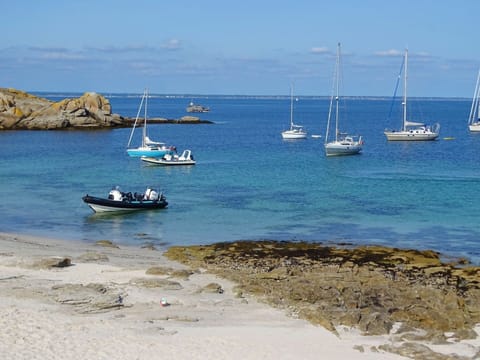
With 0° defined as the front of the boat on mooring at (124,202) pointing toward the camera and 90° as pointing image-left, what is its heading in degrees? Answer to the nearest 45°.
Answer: approximately 90°
